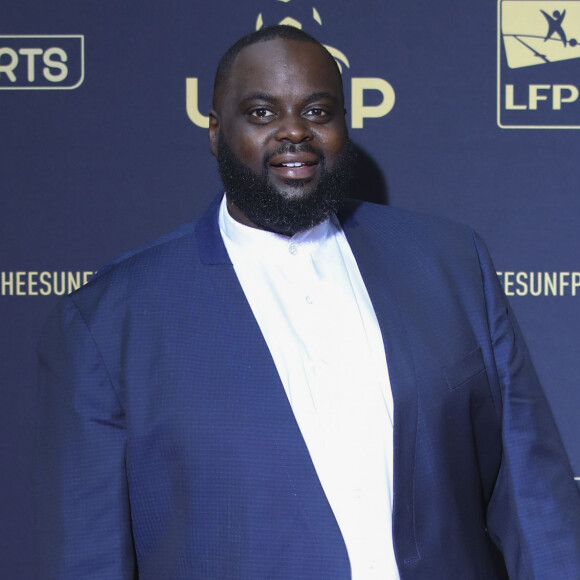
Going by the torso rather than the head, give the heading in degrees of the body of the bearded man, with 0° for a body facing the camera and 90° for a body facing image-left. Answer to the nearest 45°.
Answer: approximately 0°
